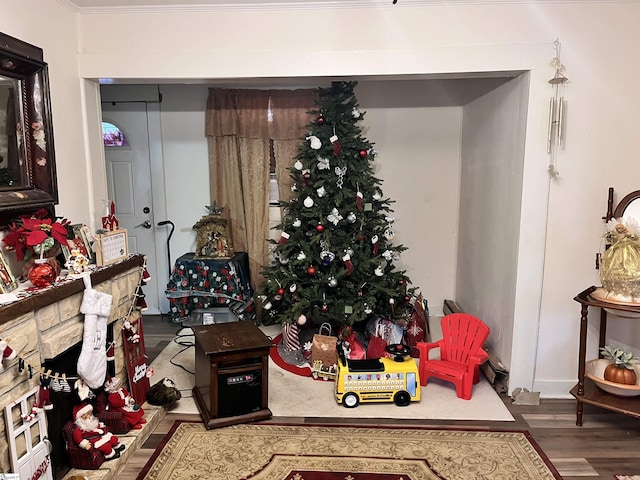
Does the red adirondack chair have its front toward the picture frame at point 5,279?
yes

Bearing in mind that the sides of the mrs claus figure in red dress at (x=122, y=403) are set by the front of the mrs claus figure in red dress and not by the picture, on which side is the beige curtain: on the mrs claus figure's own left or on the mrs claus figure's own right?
on the mrs claus figure's own left

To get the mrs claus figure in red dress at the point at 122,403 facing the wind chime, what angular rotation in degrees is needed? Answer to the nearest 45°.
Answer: approximately 45° to its left

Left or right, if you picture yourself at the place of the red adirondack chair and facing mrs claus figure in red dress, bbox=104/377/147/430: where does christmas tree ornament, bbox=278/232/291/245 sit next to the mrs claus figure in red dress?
right

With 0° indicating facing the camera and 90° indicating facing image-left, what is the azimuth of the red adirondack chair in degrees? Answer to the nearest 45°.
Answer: approximately 45°
